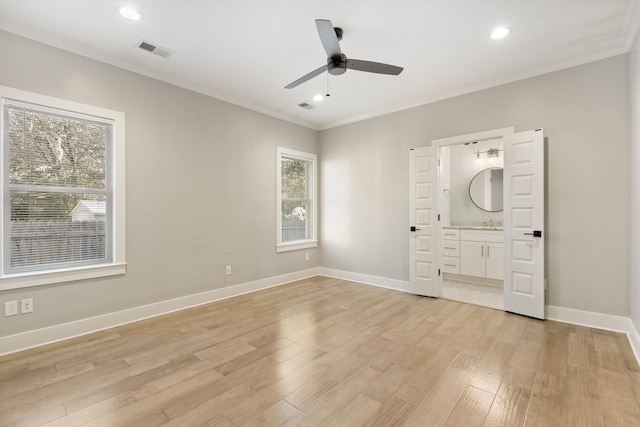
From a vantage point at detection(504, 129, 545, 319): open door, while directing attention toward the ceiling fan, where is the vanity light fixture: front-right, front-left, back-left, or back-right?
back-right

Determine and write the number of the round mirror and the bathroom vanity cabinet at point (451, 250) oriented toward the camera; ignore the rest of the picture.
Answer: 2

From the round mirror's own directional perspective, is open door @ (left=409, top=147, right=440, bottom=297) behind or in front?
in front

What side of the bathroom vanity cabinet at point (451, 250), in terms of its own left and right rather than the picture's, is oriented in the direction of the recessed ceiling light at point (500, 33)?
front
